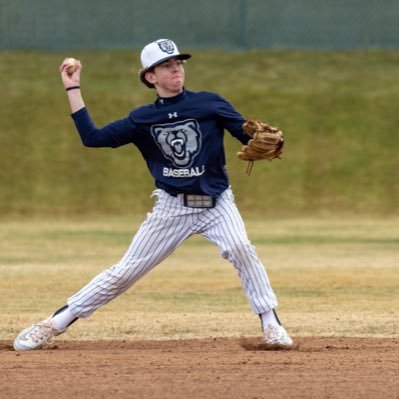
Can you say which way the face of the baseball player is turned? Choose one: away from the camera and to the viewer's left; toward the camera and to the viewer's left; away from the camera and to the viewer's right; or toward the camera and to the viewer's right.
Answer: toward the camera and to the viewer's right

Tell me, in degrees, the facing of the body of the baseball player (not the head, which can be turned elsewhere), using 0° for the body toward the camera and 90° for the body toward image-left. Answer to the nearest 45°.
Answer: approximately 0°
